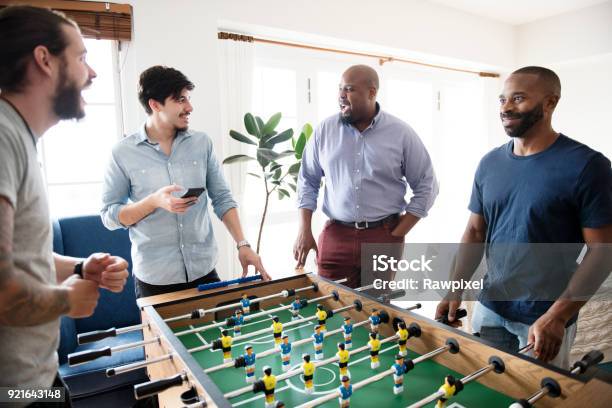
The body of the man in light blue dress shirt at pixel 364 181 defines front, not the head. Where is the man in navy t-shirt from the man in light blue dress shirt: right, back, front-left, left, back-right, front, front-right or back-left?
front-left

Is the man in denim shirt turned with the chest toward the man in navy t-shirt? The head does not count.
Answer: no

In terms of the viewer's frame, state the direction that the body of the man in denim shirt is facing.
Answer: toward the camera

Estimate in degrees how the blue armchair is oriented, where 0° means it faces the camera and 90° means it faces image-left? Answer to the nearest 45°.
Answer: approximately 315°

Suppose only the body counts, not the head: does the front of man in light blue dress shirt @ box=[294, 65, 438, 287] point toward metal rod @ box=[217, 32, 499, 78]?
no

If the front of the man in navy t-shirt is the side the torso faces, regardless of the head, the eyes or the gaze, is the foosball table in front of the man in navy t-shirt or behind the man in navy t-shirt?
in front

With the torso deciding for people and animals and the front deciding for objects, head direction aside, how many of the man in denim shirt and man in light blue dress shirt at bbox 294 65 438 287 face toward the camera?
2

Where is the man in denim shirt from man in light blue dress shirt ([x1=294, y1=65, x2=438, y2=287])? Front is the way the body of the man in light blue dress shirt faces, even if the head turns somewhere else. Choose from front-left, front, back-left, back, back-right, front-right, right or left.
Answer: front-right

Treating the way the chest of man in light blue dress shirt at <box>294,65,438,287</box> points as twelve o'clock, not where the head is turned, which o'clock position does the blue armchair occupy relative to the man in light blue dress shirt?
The blue armchair is roughly at 3 o'clock from the man in light blue dress shirt.

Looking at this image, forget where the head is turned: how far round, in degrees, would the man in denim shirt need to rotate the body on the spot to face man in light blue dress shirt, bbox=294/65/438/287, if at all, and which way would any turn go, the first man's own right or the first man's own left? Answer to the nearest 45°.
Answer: approximately 90° to the first man's own left

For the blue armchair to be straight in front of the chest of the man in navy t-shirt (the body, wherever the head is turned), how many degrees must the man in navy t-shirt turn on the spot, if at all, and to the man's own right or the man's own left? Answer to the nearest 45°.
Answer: approximately 45° to the man's own right

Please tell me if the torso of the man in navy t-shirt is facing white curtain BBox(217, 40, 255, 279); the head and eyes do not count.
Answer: no

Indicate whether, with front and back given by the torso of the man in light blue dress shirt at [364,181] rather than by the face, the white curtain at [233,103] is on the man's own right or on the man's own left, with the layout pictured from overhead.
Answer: on the man's own right

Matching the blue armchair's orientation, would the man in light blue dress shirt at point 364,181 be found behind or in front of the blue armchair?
in front

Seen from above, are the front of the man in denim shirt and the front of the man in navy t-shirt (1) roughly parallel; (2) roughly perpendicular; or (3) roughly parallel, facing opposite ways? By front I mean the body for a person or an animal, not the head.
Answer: roughly perpendicular

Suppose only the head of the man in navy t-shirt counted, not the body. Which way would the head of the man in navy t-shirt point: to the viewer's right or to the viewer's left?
to the viewer's left

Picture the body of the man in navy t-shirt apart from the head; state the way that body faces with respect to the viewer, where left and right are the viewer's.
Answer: facing the viewer and to the left of the viewer

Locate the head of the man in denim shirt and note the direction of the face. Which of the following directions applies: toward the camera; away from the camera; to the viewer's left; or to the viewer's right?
to the viewer's right

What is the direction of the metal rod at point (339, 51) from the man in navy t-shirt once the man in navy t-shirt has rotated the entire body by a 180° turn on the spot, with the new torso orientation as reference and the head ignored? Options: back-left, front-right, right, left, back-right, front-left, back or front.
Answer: left
